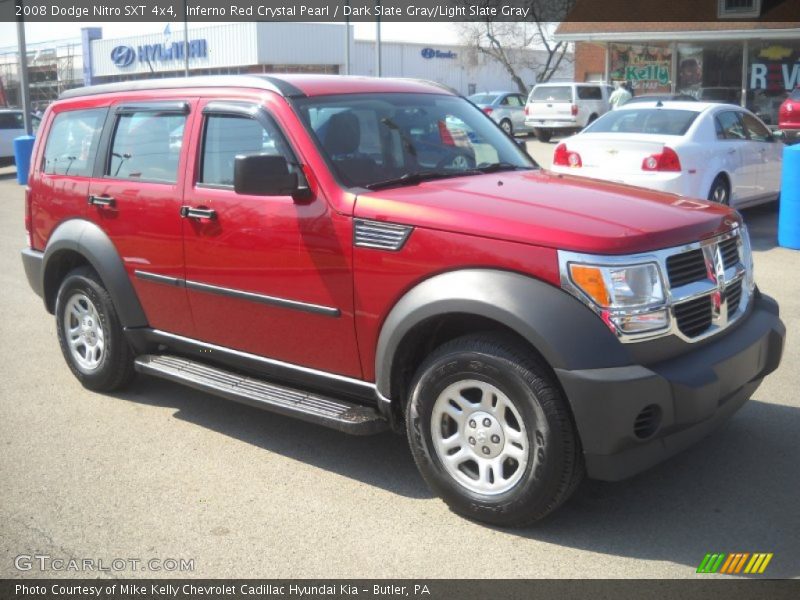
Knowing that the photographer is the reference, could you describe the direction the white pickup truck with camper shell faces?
facing away from the viewer and to the right of the viewer

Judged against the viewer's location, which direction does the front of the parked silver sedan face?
facing away from the viewer and to the right of the viewer

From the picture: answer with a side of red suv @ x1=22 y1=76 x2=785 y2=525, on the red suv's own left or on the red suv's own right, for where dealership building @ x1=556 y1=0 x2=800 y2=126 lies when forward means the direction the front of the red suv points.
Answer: on the red suv's own left

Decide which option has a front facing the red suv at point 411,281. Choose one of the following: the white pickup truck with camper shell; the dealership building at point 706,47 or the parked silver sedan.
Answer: the dealership building

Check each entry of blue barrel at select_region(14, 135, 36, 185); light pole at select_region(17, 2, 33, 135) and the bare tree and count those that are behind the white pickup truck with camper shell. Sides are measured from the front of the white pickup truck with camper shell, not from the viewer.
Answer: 2

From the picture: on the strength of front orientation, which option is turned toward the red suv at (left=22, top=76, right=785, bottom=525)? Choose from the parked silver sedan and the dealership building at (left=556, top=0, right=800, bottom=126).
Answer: the dealership building

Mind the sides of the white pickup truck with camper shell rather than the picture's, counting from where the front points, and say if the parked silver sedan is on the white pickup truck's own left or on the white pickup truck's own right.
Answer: on the white pickup truck's own left

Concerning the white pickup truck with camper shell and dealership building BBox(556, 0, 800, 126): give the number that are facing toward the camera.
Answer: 1

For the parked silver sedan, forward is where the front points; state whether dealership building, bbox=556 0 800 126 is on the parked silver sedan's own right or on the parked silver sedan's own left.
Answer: on the parked silver sedan's own right

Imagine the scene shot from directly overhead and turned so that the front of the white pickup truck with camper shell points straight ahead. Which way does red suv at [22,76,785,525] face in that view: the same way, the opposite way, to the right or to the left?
to the right

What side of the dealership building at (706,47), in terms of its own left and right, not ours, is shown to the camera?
front

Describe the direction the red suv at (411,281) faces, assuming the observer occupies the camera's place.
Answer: facing the viewer and to the right of the viewer

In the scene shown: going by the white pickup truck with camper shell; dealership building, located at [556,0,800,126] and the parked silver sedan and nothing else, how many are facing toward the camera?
1

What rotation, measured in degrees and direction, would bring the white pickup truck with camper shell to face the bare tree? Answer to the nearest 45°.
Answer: approximately 45° to its left

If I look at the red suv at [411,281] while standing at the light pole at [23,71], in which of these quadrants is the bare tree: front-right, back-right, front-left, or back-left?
back-left

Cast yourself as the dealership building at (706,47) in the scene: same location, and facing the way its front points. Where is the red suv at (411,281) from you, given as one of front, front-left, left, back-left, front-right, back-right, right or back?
front

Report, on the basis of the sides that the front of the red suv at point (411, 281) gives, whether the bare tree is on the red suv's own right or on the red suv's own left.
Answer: on the red suv's own left

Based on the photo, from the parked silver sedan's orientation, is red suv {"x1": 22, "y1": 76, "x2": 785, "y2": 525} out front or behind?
behind
